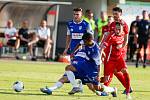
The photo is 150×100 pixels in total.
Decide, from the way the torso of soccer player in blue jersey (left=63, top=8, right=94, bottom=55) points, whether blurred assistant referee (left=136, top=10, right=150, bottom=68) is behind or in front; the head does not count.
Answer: behind

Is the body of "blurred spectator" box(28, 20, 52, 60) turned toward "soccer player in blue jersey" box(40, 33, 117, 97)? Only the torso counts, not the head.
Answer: yes

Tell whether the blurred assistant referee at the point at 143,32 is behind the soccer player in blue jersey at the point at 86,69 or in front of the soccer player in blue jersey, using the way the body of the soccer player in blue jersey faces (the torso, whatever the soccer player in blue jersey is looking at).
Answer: behind

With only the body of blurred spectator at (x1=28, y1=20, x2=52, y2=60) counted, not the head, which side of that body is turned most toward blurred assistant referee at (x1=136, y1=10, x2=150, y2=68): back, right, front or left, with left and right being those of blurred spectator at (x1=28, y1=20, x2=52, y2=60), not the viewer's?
left

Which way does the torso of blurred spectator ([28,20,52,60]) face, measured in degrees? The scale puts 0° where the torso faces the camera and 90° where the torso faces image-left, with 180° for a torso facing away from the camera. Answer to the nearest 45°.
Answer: approximately 0°

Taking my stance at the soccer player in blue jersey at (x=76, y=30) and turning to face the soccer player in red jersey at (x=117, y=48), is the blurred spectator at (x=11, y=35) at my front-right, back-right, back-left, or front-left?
back-left

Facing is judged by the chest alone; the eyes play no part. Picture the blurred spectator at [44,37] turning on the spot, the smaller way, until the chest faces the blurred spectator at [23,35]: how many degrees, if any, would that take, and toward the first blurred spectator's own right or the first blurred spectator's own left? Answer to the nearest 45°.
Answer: approximately 90° to the first blurred spectator's own right

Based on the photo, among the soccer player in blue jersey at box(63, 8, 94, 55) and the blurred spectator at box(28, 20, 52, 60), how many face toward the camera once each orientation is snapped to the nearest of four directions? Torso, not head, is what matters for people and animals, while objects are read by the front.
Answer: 2

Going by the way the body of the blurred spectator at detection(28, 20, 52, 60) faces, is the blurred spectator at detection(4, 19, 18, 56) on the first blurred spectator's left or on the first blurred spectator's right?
on the first blurred spectator's right

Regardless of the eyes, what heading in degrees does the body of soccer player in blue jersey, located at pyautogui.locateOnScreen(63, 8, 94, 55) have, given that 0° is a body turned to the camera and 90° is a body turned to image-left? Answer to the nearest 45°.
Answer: approximately 0°
